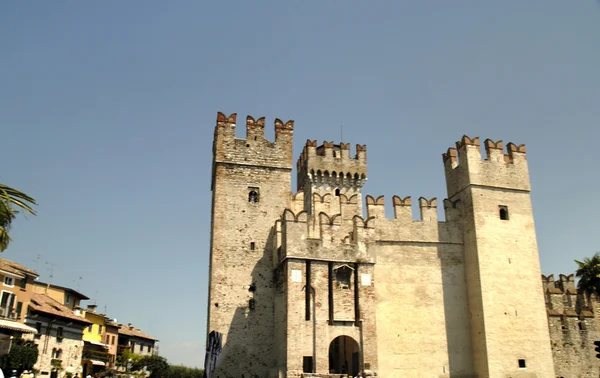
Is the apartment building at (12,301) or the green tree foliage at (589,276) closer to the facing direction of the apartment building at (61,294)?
the green tree foliage

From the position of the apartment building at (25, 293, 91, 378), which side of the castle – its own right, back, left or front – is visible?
right

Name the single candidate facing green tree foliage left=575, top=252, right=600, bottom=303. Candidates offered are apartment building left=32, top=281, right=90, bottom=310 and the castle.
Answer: the apartment building

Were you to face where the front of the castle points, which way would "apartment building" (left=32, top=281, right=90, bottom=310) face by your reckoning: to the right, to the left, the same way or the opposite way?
to the left

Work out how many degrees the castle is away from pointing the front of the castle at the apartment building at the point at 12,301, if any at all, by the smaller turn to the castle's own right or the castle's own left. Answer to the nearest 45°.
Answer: approximately 90° to the castle's own right

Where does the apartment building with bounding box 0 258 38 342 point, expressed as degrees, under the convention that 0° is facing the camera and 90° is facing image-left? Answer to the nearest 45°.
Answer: approximately 315°

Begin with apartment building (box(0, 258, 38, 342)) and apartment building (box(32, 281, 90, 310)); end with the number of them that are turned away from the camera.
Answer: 0

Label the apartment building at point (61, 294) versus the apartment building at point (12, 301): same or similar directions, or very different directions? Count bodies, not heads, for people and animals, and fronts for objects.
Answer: same or similar directions

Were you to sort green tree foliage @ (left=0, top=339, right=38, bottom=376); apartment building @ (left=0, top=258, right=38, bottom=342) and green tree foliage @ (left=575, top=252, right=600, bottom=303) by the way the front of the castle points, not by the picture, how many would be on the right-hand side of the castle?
2

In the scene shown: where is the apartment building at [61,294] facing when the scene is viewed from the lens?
facing the viewer and to the right of the viewer

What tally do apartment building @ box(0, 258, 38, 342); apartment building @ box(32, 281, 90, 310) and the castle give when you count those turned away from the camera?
0

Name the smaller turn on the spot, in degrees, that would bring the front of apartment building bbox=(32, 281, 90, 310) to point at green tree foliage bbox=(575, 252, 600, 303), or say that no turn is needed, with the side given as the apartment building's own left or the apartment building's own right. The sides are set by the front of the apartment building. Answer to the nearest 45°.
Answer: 0° — it already faces it

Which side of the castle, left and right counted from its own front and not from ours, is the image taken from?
front

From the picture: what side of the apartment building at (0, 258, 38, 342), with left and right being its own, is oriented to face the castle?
front

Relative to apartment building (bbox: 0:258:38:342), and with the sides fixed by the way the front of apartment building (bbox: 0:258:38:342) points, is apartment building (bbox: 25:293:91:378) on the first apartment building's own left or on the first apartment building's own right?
on the first apartment building's own left
